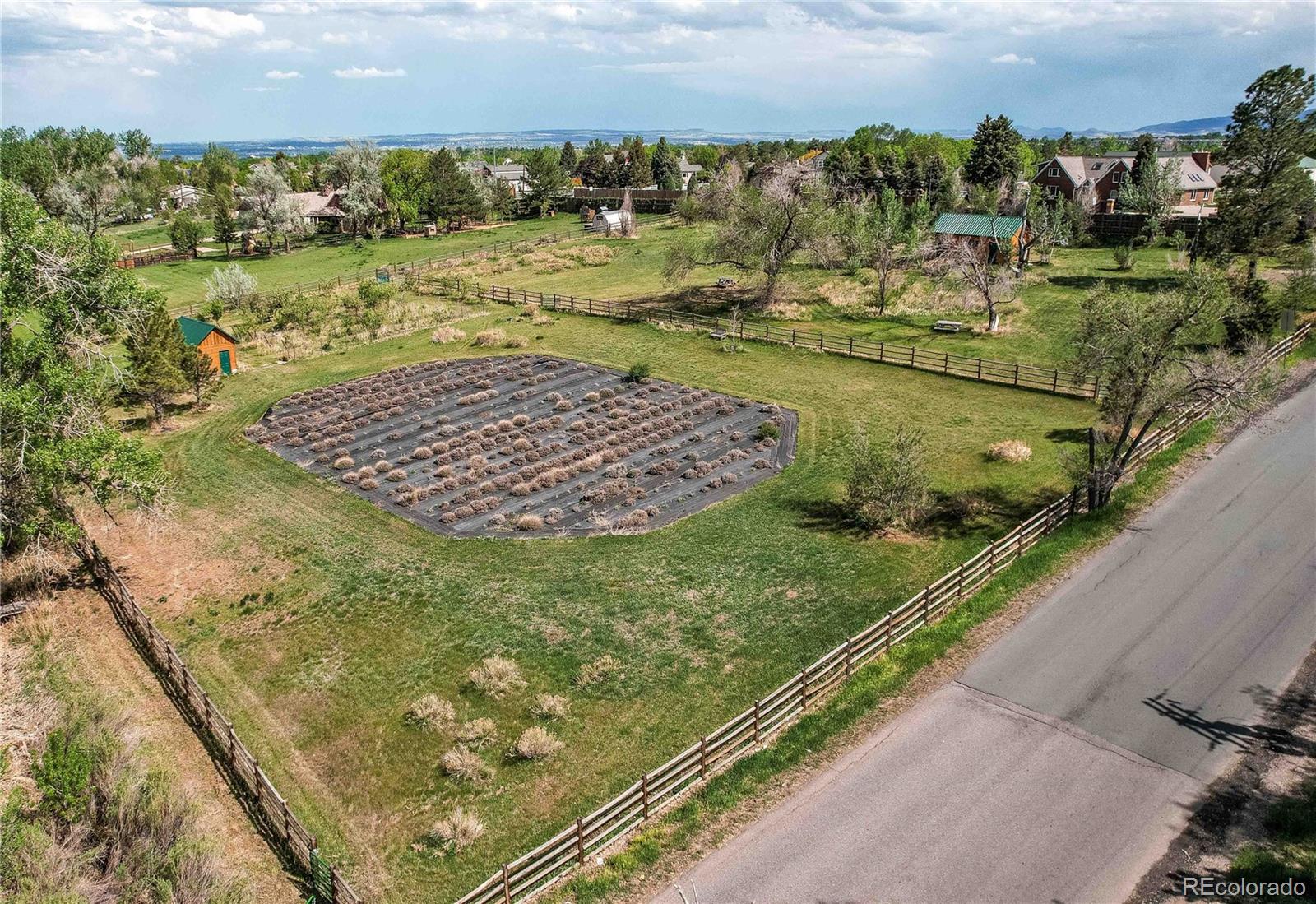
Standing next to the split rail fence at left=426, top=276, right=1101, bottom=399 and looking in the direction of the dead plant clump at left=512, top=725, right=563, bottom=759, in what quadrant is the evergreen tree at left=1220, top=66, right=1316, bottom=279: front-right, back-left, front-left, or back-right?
back-left

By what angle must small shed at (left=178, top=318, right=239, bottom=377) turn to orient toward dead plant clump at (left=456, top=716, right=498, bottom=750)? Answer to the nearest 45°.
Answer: approximately 45° to its right

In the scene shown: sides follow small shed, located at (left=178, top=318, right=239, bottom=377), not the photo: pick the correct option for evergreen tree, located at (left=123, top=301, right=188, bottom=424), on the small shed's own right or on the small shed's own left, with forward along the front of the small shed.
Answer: on the small shed's own right

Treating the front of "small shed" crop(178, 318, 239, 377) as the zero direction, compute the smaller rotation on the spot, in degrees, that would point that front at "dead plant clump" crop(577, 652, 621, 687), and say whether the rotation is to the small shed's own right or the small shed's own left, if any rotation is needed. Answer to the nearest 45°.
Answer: approximately 45° to the small shed's own right

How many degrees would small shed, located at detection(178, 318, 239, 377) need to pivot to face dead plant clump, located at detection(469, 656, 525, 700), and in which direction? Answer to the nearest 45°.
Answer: approximately 45° to its right

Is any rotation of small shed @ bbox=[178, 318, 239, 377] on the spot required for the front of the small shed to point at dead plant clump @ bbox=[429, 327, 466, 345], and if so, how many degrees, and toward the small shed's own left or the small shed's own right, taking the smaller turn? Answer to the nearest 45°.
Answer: approximately 45° to the small shed's own left

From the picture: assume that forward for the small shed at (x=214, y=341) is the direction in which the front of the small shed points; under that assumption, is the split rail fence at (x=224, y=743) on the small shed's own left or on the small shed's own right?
on the small shed's own right

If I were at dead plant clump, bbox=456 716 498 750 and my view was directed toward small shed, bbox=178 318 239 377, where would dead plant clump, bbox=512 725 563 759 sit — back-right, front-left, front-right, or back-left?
back-right

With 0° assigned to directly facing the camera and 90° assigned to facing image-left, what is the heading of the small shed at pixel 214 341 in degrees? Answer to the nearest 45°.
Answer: approximately 315°
